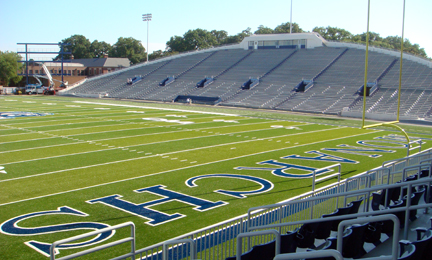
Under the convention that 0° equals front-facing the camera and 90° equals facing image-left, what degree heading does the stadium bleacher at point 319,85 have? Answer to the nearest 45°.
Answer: approximately 45°
